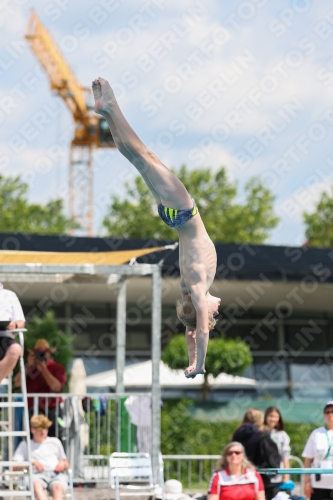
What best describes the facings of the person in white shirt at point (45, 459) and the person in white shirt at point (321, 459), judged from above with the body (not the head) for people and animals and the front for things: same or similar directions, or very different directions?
same or similar directions

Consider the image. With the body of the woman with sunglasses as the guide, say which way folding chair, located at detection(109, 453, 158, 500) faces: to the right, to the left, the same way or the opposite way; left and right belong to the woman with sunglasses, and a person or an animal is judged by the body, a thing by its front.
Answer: the same way

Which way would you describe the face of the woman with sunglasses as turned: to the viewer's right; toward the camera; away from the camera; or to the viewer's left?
toward the camera

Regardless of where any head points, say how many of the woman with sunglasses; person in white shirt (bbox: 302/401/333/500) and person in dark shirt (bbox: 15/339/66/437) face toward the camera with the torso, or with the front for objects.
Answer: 3

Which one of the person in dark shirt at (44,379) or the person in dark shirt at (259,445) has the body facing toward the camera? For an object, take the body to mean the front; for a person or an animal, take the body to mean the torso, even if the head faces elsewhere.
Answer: the person in dark shirt at (44,379)

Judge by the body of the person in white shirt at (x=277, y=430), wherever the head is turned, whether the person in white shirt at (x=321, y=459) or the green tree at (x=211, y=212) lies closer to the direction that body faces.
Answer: the person in white shirt

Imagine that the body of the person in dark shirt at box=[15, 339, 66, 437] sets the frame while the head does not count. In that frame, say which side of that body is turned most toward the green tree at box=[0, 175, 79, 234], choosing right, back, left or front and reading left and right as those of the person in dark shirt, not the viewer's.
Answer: back

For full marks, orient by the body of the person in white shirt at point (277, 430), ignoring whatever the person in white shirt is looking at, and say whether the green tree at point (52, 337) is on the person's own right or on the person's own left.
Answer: on the person's own right

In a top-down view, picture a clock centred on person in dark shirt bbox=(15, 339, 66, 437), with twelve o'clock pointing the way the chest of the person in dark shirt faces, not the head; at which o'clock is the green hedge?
The green hedge is roughly at 7 o'clock from the person in dark shirt.

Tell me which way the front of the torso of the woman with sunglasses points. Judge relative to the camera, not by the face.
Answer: toward the camera

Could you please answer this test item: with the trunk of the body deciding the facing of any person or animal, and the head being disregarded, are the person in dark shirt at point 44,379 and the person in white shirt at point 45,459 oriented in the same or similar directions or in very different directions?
same or similar directions

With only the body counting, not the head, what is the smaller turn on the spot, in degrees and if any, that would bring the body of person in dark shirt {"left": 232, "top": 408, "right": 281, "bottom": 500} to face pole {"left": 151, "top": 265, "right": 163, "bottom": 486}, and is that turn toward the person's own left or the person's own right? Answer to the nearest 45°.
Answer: approximately 45° to the person's own left

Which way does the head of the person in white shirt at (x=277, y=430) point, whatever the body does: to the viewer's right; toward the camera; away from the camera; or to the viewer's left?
toward the camera

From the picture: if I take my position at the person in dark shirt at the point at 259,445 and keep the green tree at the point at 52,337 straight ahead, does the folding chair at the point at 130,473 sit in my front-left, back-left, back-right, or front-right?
front-left

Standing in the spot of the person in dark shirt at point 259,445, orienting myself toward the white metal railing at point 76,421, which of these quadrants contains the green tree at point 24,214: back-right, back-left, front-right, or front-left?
front-right

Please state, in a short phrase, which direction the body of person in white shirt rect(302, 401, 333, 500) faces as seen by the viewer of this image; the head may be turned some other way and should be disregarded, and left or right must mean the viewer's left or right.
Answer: facing the viewer
